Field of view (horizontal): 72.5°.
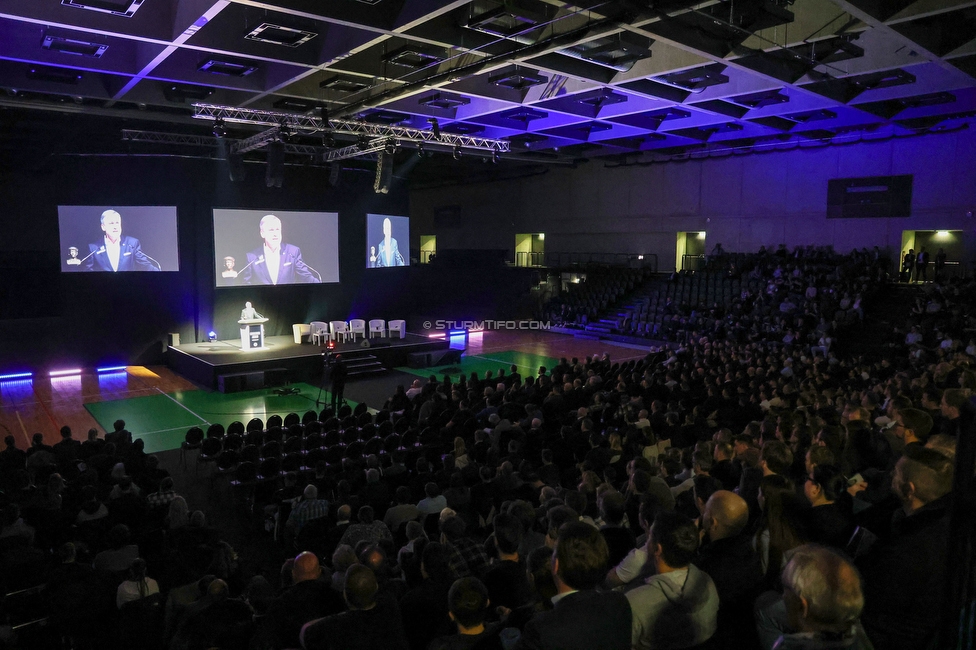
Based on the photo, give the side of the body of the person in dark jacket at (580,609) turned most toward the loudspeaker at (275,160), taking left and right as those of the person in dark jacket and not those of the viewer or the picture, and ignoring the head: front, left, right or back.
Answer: front

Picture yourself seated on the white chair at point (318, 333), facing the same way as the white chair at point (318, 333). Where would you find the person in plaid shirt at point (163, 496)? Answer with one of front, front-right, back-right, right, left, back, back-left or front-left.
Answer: front-right

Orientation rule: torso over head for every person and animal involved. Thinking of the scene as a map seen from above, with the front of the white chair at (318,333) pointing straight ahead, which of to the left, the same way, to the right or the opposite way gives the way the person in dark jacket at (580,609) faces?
the opposite way

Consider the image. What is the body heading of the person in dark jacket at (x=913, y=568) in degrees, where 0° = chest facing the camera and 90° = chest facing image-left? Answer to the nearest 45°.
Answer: approximately 135°

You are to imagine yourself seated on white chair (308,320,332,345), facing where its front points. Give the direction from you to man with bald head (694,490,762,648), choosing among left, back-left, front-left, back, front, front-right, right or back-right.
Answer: front-right

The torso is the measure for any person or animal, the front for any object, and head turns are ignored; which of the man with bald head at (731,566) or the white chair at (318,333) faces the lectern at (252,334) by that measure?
the man with bald head

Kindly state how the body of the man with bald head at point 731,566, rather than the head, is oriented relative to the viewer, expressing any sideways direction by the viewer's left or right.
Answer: facing away from the viewer and to the left of the viewer

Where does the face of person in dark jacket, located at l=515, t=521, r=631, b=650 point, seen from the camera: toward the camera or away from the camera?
away from the camera

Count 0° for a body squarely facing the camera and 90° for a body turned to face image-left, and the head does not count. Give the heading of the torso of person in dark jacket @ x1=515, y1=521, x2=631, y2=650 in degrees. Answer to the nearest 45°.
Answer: approximately 135°

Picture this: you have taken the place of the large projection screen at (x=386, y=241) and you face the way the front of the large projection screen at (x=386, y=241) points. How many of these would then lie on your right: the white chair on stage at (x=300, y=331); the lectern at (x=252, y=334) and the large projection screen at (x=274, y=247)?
3

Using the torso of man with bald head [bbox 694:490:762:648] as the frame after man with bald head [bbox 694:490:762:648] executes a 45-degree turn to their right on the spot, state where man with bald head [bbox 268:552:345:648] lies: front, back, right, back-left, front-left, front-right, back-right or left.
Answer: left

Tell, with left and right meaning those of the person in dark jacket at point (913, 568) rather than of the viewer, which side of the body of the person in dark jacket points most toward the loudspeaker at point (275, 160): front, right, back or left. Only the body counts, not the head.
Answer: front

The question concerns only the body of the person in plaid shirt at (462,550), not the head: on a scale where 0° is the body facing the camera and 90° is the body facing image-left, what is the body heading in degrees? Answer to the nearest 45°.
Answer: approximately 135°

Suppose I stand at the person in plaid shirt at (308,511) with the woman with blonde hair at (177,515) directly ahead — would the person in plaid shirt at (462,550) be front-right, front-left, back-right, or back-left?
back-left

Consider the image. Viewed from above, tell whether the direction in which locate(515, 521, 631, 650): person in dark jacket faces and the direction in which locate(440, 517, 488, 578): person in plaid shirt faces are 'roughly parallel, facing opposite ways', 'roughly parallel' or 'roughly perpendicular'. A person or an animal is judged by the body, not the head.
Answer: roughly parallel

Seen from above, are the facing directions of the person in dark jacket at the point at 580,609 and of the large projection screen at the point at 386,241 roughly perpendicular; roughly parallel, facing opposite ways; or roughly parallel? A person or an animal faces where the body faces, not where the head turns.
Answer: roughly parallel, facing opposite ways

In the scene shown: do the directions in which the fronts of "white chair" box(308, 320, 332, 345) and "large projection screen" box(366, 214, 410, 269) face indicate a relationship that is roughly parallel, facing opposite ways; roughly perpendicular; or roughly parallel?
roughly parallel

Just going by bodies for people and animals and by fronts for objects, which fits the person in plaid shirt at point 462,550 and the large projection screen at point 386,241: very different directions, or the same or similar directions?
very different directions

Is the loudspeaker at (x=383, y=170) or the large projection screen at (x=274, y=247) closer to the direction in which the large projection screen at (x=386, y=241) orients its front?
the loudspeaker

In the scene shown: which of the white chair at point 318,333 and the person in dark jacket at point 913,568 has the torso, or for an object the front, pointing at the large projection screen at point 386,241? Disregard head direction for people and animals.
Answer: the person in dark jacket

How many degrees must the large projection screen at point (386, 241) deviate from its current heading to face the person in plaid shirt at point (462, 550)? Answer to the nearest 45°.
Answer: approximately 45° to its right

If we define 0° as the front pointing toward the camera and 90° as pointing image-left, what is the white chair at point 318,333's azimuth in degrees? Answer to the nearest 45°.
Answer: approximately 315°

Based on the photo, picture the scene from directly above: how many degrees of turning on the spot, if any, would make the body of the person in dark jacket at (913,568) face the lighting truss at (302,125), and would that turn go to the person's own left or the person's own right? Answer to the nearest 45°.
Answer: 0° — they already face it

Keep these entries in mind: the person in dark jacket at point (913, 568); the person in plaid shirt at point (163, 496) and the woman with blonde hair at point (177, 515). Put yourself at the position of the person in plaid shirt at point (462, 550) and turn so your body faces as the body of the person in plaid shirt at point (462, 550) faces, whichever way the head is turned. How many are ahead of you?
2
